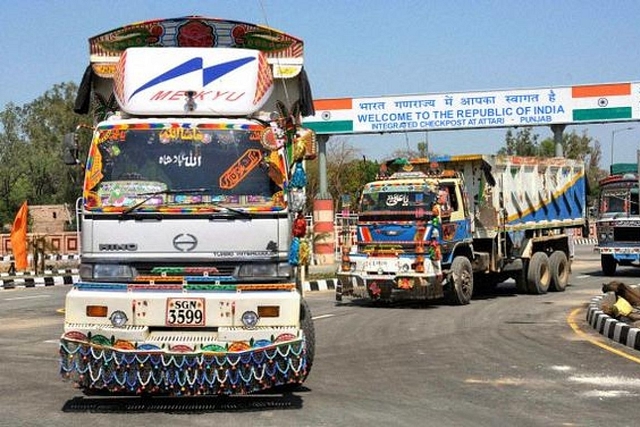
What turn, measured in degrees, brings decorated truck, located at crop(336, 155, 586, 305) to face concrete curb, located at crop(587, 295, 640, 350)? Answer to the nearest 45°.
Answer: approximately 90° to its left

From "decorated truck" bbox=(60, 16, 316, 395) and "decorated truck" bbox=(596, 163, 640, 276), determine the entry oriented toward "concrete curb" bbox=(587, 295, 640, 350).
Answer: "decorated truck" bbox=(596, 163, 640, 276)

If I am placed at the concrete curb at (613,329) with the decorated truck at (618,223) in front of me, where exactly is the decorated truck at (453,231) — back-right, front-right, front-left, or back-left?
front-left

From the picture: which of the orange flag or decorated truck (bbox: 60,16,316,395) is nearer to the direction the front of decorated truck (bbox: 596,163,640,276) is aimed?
the decorated truck

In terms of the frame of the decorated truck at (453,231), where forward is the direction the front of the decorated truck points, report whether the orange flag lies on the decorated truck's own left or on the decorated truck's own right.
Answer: on the decorated truck's own right

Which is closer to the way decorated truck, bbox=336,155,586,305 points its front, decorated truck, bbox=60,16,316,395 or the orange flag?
the decorated truck

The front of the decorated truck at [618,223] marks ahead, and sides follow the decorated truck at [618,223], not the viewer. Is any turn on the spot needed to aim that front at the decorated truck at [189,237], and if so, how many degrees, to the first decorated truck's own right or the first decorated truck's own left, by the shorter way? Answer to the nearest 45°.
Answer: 0° — it already faces it

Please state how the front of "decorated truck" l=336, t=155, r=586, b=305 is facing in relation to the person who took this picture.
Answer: facing the viewer and to the left of the viewer

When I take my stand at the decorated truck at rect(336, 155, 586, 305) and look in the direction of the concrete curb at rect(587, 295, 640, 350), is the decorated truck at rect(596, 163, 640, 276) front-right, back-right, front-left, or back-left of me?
back-left

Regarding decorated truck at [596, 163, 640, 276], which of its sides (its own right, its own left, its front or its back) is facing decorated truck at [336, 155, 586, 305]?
front

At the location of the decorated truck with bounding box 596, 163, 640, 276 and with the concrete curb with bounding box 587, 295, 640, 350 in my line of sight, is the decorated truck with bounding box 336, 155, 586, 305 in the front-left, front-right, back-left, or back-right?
front-right

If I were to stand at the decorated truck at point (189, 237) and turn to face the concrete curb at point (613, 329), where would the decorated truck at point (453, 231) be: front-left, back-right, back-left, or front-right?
front-left

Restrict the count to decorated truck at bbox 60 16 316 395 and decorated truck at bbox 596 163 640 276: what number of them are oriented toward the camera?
2

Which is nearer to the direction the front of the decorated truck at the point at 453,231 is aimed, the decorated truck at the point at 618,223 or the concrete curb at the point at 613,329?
the concrete curb

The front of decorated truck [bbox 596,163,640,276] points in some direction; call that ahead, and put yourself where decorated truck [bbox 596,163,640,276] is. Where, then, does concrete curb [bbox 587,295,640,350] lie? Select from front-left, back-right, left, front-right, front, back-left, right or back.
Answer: front

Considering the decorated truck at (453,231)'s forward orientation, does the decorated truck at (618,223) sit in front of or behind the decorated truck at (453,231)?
behind

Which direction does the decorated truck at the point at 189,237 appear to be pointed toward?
toward the camera
